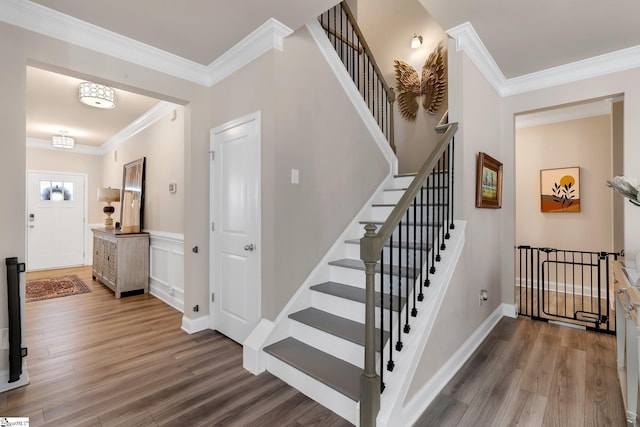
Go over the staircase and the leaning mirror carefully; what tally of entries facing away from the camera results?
0

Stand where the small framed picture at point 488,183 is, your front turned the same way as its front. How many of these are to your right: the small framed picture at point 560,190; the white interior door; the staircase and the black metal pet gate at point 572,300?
2

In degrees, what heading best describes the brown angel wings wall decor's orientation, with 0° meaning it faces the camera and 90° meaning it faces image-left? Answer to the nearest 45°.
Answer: approximately 45°

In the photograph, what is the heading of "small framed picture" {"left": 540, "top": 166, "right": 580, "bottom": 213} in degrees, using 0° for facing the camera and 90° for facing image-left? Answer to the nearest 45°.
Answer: approximately 0°

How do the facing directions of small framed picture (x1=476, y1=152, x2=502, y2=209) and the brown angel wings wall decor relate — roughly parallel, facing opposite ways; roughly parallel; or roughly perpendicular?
roughly perpendicular
